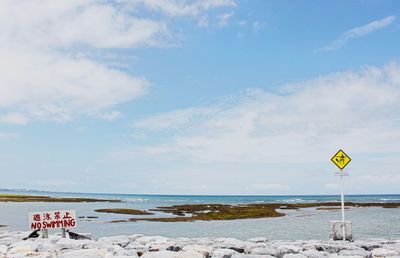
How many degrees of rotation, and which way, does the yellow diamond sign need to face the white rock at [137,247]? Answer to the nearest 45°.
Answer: approximately 45° to its right

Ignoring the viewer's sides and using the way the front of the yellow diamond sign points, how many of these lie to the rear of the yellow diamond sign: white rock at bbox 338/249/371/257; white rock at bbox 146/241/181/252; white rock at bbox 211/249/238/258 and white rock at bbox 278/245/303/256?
0

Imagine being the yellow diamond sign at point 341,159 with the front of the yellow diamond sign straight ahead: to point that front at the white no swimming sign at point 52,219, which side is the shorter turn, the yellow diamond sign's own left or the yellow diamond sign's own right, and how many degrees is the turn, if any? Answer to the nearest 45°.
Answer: approximately 90° to the yellow diamond sign's own right

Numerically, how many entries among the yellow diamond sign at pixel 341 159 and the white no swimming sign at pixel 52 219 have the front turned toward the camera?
2

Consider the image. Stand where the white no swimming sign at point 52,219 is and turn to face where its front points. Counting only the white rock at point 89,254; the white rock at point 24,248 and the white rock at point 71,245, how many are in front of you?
3

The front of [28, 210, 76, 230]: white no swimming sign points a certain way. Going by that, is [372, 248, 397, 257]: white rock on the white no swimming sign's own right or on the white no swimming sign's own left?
on the white no swimming sign's own left

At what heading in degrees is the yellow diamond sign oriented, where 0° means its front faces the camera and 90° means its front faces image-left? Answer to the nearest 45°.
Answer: approximately 0°

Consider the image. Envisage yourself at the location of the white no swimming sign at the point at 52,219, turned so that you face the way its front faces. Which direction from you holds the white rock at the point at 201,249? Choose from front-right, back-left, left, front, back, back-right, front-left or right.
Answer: front-left

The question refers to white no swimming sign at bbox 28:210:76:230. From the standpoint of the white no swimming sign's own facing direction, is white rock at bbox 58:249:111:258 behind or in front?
in front

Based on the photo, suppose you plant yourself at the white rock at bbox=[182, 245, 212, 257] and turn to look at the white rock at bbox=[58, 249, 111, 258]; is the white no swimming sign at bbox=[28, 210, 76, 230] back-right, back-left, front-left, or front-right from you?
front-right

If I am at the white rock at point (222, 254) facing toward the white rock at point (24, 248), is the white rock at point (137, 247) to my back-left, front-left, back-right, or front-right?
front-right

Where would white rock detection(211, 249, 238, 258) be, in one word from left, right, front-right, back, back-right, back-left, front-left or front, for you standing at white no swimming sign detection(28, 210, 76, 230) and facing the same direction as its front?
front-left

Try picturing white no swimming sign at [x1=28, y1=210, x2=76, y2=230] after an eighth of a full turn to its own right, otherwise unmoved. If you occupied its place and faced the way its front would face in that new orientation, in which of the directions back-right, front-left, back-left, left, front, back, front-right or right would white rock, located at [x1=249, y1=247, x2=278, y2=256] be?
left

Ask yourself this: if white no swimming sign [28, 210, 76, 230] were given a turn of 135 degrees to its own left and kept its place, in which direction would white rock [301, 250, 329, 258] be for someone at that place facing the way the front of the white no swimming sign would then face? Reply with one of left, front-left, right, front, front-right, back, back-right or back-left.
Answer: right

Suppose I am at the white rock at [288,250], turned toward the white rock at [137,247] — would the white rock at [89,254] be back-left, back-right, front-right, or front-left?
front-left

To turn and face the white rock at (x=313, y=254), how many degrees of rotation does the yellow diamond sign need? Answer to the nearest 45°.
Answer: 0° — it already faces it

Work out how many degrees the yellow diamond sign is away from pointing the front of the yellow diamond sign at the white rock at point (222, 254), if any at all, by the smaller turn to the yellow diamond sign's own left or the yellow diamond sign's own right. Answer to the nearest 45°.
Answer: approximately 45° to the yellow diamond sign's own right

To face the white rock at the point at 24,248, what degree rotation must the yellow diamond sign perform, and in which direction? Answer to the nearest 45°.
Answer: approximately 45° to its right

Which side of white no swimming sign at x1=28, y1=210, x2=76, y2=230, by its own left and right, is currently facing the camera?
front

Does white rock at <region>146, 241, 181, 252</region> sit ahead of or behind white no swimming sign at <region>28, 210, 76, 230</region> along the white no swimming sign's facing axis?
ahead
